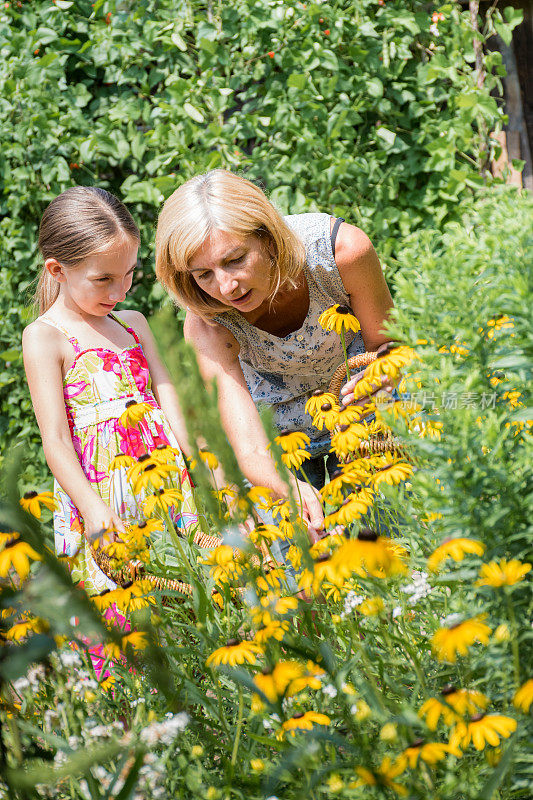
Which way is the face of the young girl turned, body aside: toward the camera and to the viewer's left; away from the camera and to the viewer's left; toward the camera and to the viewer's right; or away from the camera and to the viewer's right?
toward the camera and to the viewer's right

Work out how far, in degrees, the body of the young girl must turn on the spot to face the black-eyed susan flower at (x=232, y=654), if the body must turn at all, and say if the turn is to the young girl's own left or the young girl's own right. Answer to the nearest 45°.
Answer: approximately 45° to the young girl's own right

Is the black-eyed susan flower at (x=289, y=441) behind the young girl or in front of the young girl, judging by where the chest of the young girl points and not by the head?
in front

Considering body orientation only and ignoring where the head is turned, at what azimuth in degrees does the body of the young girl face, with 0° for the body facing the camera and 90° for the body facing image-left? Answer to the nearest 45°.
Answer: approximately 315°

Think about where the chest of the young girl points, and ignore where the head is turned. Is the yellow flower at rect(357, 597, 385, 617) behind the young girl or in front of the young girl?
in front

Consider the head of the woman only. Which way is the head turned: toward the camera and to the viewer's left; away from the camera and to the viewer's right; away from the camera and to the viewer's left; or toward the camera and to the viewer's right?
toward the camera and to the viewer's left

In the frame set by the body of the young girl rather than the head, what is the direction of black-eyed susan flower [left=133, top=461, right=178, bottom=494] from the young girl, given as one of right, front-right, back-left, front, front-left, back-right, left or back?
front-right

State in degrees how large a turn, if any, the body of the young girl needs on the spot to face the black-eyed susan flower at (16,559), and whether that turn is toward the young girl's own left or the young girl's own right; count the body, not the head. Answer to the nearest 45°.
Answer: approximately 45° to the young girl's own right

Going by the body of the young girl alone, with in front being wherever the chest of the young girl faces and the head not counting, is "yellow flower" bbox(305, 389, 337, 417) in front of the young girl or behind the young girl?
in front

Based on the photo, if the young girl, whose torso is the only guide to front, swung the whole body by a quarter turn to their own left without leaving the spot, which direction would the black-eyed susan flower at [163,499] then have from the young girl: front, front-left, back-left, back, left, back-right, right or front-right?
back-right
